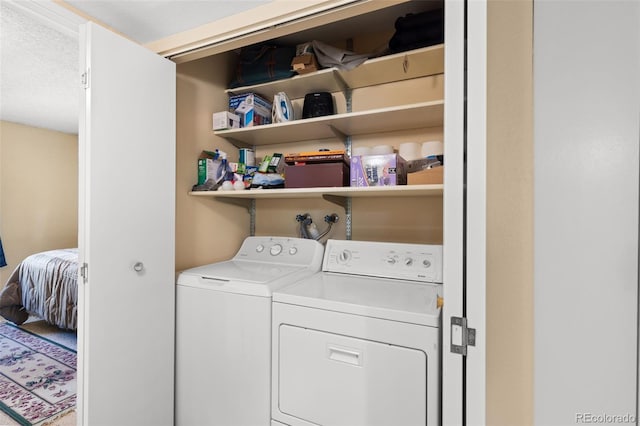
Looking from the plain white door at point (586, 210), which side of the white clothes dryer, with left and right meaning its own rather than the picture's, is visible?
left

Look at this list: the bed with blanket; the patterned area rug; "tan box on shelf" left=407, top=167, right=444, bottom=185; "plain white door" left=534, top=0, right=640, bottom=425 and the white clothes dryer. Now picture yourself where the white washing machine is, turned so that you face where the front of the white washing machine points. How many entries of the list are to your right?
2

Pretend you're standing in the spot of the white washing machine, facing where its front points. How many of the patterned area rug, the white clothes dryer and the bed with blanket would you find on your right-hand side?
2

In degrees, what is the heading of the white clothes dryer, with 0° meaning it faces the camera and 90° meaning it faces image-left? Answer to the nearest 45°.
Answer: approximately 45°

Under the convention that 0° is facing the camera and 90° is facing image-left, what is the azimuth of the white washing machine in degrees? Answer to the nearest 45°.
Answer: approximately 45°
